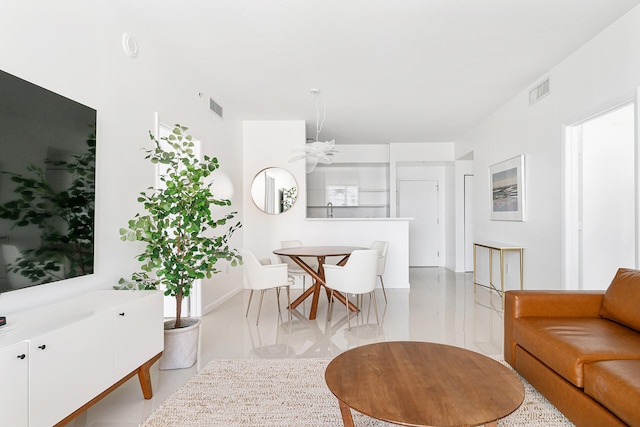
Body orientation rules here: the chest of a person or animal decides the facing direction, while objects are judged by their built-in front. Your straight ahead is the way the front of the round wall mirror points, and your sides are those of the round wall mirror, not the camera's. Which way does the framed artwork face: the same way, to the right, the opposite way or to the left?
to the right

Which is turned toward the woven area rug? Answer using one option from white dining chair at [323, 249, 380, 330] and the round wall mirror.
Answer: the round wall mirror

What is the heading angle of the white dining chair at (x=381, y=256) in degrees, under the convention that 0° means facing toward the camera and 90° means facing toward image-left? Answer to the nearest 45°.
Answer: approximately 45°

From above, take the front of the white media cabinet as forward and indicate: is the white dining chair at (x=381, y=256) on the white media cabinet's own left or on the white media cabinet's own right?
on the white media cabinet's own left

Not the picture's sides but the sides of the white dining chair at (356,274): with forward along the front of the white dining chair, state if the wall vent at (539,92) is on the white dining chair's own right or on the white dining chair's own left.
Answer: on the white dining chair's own right

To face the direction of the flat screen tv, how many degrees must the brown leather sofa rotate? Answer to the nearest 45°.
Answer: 0° — it already faces it

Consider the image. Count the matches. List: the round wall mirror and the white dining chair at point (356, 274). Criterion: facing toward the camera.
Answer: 1

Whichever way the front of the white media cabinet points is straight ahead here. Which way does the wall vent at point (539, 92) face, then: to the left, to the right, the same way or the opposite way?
the opposite way

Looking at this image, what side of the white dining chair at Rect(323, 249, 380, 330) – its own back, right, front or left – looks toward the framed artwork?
right

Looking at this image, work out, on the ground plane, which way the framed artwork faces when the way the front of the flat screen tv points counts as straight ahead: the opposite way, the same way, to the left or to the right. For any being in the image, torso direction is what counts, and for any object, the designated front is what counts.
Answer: the opposite way

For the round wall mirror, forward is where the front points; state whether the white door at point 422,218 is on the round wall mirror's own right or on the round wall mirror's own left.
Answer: on the round wall mirror's own left

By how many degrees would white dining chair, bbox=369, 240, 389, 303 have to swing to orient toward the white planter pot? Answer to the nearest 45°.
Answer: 0° — it already faces it

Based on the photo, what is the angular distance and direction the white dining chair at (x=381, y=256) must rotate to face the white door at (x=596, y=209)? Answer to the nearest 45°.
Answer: approximately 135° to its left
